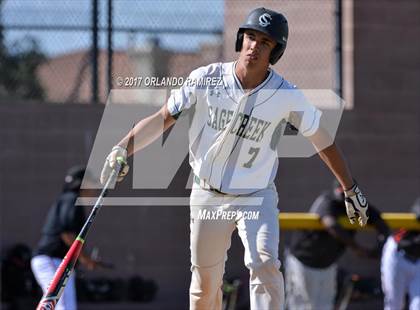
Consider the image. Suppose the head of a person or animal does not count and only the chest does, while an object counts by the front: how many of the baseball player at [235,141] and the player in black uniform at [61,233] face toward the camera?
1

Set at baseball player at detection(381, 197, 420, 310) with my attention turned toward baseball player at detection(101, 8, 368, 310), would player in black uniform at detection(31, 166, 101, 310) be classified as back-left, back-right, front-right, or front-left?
front-right

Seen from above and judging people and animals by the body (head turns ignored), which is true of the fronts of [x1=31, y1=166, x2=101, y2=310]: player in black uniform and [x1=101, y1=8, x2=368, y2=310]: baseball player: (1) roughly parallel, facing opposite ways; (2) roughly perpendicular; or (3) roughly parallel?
roughly perpendicular

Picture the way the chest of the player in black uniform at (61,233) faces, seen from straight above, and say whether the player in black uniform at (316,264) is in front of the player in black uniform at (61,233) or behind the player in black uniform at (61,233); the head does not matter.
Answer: in front

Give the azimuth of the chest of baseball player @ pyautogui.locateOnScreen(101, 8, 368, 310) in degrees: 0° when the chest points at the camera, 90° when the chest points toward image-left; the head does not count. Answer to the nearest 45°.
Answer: approximately 0°

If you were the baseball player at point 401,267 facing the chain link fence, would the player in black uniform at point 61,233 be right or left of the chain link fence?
left

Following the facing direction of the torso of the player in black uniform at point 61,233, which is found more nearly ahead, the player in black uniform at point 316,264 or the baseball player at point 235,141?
the player in black uniform

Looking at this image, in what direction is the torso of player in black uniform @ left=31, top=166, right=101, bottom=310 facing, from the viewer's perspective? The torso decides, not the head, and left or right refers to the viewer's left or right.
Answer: facing to the right of the viewer

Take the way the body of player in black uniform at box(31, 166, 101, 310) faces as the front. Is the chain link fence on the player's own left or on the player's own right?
on the player's own left

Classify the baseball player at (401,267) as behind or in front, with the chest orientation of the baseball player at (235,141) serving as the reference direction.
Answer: behind
